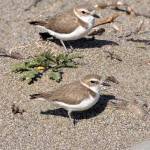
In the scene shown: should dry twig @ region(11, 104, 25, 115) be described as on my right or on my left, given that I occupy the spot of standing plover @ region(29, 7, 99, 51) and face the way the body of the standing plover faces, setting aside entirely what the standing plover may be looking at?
on my right

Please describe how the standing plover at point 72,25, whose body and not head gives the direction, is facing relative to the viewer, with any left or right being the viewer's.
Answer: facing to the right of the viewer

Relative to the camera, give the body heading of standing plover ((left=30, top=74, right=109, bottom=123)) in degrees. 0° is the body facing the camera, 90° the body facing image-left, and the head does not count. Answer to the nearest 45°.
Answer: approximately 270°

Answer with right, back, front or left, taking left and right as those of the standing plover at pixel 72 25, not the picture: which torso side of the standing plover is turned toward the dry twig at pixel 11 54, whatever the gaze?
back

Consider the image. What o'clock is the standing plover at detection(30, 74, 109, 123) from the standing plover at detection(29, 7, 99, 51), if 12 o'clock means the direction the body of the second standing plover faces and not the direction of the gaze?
The standing plover at detection(30, 74, 109, 123) is roughly at 3 o'clock from the standing plover at detection(29, 7, 99, 51).

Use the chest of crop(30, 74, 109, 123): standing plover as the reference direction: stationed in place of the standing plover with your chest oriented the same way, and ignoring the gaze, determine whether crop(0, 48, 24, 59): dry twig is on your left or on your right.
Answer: on your left

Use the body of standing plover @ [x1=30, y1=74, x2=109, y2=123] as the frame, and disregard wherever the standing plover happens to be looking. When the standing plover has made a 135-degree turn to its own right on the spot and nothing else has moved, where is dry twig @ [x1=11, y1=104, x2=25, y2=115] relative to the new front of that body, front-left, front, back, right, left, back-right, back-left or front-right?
front-right

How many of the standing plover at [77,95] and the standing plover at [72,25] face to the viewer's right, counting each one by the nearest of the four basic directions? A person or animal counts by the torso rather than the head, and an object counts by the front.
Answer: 2
